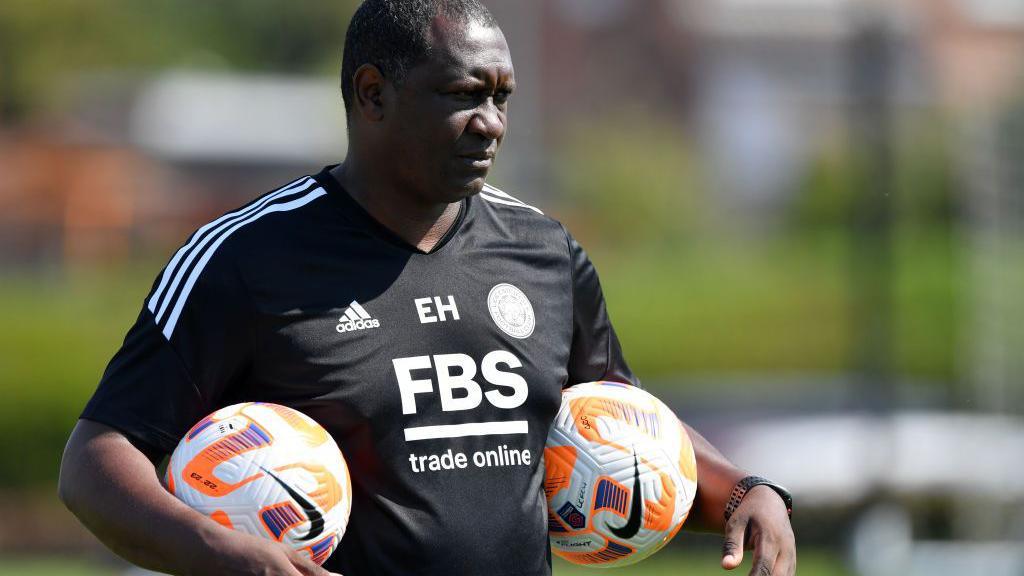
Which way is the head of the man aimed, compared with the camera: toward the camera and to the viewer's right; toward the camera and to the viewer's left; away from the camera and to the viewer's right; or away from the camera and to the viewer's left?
toward the camera and to the viewer's right

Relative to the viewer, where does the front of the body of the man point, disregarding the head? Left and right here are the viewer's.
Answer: facing the viewer and to the right of the viewer
